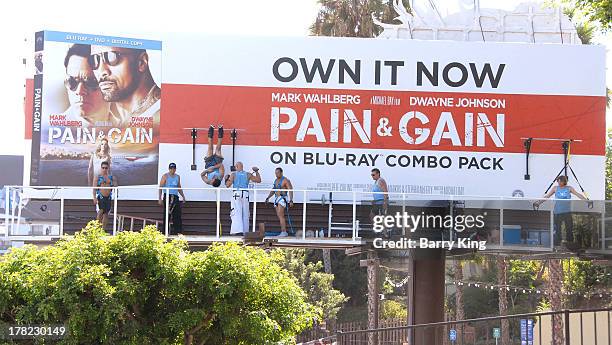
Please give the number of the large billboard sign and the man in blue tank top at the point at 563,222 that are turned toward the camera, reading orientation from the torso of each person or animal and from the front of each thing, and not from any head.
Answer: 2

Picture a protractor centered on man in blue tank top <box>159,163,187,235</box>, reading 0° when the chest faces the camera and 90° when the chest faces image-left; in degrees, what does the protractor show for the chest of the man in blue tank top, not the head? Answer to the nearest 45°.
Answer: approximately 0°

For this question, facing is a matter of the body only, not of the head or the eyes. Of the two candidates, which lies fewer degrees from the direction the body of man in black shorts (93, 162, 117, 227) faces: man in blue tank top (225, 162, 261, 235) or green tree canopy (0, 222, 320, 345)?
the green tree canopy

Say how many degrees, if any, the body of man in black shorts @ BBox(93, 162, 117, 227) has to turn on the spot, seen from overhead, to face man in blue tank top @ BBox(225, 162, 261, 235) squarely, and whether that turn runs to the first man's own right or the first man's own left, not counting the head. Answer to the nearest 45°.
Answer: approximately 90° to the first man's own left

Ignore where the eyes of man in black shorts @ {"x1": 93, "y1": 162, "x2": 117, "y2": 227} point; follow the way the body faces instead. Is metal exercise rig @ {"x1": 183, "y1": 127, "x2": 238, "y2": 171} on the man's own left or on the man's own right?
on the man's own left

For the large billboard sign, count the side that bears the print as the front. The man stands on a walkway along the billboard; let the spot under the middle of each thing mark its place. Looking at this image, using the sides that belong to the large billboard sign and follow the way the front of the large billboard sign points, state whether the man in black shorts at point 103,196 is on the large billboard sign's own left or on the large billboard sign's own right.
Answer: on the large billboard sign's own right

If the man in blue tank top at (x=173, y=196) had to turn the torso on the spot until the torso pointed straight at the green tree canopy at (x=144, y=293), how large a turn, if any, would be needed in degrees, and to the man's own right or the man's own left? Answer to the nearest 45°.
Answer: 0° — they already face it

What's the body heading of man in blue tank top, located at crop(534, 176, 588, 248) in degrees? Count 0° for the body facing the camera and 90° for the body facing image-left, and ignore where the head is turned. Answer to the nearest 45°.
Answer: approximately 0°

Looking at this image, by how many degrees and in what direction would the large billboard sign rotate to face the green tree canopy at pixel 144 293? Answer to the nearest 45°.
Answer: approximately 45° to its right

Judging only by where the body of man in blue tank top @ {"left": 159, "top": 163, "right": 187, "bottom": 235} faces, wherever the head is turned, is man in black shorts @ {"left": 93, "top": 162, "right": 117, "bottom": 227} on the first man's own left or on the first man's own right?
on the first man's own right

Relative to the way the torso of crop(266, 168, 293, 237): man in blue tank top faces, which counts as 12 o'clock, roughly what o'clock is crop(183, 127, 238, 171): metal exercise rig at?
The metal exercise rig is roughly at 2 o'clock from the man in blue tank top.

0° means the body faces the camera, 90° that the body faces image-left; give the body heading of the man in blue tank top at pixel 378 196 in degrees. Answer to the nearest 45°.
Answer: approximately 45°
